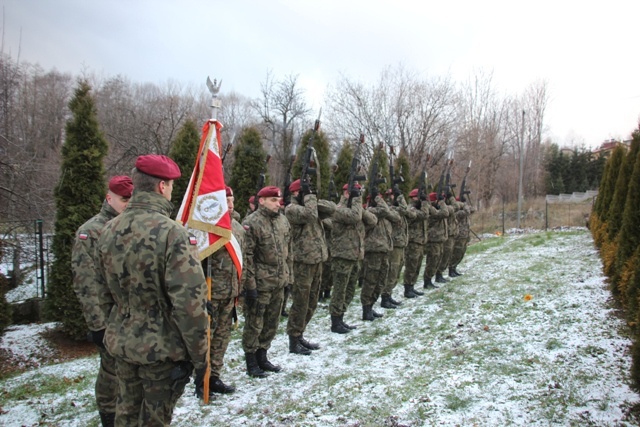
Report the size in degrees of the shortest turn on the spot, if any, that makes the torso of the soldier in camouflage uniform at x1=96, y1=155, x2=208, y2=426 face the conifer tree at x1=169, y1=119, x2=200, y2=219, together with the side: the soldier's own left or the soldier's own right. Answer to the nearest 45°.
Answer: approximately 45° to the soldier's own left

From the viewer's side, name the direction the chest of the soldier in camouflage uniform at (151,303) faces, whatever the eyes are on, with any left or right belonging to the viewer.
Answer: facing away from the viewer and to the right of the viewer

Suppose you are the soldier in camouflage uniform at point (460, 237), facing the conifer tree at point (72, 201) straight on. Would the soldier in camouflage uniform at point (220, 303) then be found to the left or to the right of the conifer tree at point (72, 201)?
left

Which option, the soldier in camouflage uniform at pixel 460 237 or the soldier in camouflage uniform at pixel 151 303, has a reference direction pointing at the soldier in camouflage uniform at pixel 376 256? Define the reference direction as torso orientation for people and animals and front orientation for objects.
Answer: the soldier in camouflage uniform at pixel 151 303

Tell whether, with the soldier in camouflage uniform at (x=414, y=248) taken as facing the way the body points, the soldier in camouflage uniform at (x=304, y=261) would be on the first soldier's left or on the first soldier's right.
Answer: on the first soldier's right

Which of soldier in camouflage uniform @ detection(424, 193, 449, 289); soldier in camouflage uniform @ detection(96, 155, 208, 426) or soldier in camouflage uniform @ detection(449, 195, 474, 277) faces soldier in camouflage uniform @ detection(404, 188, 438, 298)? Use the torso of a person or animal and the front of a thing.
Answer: soldier in camouflage uniform @ detection(96, 155, 208, 426)

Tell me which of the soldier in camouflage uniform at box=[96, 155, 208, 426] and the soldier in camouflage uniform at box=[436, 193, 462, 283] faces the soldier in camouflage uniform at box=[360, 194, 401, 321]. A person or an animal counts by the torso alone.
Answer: the soldier in camouflage uniform at box=[96, 155, 208, 426]
